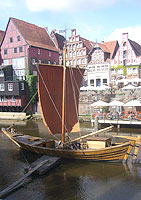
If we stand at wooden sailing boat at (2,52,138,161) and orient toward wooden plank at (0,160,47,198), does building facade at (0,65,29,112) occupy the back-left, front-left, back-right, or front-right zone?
back-right

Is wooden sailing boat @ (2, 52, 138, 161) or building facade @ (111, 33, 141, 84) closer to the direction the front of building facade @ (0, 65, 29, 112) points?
the wooden sailing boat

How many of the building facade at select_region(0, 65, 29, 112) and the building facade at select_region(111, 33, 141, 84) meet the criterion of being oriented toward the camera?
2

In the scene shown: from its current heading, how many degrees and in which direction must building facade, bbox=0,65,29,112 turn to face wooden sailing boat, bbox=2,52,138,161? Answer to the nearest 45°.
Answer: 0° — it already faces it

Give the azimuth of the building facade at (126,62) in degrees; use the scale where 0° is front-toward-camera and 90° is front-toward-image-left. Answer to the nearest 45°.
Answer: approximately 0°

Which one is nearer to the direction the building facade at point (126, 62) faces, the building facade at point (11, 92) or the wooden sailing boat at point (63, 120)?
the wooden sailing boat

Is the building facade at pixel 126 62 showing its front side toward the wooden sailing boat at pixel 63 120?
yes
